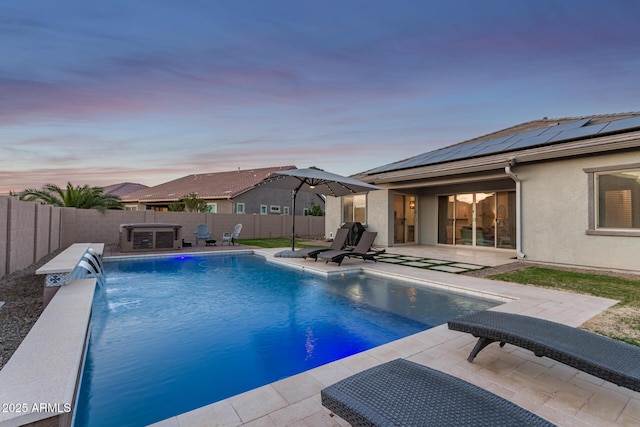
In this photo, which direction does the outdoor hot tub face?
toward the camera

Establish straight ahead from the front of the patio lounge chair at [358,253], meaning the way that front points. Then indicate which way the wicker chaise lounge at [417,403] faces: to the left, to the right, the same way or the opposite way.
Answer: to the right

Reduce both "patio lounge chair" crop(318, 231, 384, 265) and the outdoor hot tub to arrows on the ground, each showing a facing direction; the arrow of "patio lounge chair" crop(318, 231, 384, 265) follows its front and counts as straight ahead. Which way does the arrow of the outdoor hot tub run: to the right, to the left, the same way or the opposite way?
to the left

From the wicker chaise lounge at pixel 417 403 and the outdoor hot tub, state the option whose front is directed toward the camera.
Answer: the outdoor hot tub

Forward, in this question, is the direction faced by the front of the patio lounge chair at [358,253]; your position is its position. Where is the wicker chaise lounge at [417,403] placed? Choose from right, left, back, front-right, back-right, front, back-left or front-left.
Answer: front-left

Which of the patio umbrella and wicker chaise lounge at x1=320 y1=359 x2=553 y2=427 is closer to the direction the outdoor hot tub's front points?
the wicker chaise lounge

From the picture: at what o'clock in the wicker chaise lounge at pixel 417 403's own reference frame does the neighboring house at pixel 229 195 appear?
The neighboring house is roughly at 12 o'clock from the wicker chaise lounge.

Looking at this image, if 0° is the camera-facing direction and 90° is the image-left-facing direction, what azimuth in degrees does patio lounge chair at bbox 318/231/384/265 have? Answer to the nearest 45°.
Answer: approximately 45°

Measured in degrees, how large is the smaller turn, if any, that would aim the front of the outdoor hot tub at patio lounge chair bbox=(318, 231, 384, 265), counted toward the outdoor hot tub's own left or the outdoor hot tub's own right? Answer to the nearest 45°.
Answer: approximately 45° to the outdoor hot tub's own left

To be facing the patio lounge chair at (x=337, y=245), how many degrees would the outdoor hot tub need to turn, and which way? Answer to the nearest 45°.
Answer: approximately 45° to its left

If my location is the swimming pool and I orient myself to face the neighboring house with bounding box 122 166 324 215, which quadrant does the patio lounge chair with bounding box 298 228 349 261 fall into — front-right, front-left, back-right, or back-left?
front-right

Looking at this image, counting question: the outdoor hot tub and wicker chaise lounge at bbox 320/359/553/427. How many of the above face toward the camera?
1

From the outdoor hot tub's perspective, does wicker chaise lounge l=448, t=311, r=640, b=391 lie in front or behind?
in front

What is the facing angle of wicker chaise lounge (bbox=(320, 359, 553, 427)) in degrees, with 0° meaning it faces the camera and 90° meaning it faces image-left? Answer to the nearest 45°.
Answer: approximately 135°

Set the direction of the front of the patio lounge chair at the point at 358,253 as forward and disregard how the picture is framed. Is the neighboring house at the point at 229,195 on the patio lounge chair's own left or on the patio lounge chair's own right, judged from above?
on the patio lounge chair's own right

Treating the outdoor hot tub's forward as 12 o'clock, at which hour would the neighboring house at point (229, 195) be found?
The neighboring house is roughly at 7 o'clock from the outdoor hot tub.
